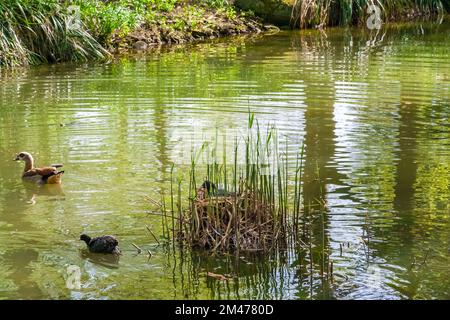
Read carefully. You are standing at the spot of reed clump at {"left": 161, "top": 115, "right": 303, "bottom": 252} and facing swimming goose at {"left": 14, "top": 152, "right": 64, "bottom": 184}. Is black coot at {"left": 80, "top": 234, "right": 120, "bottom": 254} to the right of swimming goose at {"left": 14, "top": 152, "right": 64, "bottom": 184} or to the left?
left

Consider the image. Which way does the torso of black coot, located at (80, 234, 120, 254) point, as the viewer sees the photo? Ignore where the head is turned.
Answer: to the viewer's left

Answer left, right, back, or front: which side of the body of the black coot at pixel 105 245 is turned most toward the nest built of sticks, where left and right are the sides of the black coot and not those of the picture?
back

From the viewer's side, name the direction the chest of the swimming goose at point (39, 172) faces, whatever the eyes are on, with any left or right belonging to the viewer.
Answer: facing to the left of the viewer

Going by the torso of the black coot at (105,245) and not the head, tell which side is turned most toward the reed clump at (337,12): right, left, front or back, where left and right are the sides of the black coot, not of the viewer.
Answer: right

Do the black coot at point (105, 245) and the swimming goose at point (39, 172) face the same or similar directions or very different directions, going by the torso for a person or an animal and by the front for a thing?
same or similar directions

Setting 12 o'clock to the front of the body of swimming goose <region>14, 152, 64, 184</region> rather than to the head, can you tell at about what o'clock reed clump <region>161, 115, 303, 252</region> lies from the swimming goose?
The reed clump is roughly at 8 o'clock from the swimming goose.

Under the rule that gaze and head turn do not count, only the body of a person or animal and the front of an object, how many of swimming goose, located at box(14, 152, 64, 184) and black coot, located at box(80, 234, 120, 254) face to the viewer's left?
2

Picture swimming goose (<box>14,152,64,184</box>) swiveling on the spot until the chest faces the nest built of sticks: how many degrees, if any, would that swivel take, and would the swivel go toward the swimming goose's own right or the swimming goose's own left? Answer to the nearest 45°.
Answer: approximately 135° to the swimming goose's own left

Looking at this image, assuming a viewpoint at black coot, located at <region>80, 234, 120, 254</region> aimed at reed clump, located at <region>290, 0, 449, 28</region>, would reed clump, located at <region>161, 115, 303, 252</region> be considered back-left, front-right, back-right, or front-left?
front-right

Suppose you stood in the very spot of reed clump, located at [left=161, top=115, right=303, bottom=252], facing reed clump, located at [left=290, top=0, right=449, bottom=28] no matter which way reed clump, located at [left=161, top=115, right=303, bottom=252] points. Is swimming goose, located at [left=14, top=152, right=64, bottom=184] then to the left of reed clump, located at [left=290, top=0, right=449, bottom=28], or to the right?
left

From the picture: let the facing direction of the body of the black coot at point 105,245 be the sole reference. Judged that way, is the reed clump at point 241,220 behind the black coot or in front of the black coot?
behind

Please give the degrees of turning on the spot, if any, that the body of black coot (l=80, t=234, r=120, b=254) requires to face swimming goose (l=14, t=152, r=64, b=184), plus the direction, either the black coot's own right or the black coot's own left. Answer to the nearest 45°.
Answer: approximately 90° to the black coot's own right

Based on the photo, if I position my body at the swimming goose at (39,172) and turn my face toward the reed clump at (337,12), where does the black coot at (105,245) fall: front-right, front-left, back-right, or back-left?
back-right
